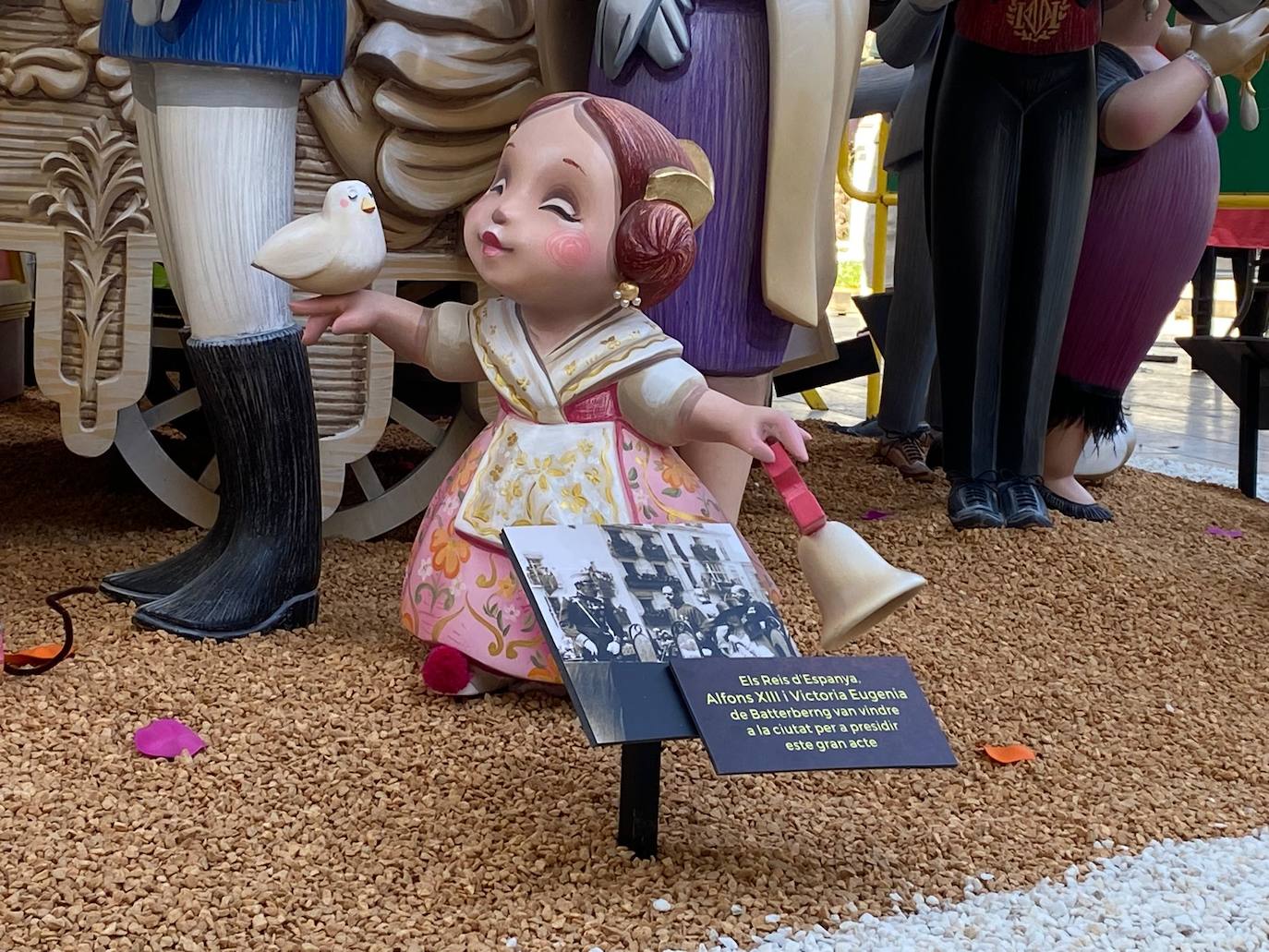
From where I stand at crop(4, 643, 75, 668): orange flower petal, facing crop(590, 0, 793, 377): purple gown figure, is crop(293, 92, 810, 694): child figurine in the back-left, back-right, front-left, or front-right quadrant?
front-right

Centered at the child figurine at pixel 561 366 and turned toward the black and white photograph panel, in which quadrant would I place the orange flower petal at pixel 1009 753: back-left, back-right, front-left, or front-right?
front-left

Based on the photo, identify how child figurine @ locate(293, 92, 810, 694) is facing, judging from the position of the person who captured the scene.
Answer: facing the viewer and to the left of the viewer

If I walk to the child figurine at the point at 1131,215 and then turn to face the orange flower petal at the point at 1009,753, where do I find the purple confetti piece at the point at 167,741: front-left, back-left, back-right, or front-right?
front-right

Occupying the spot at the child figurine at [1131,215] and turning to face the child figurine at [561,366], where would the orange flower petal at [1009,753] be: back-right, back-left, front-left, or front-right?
front-left

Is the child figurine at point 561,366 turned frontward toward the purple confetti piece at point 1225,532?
no
